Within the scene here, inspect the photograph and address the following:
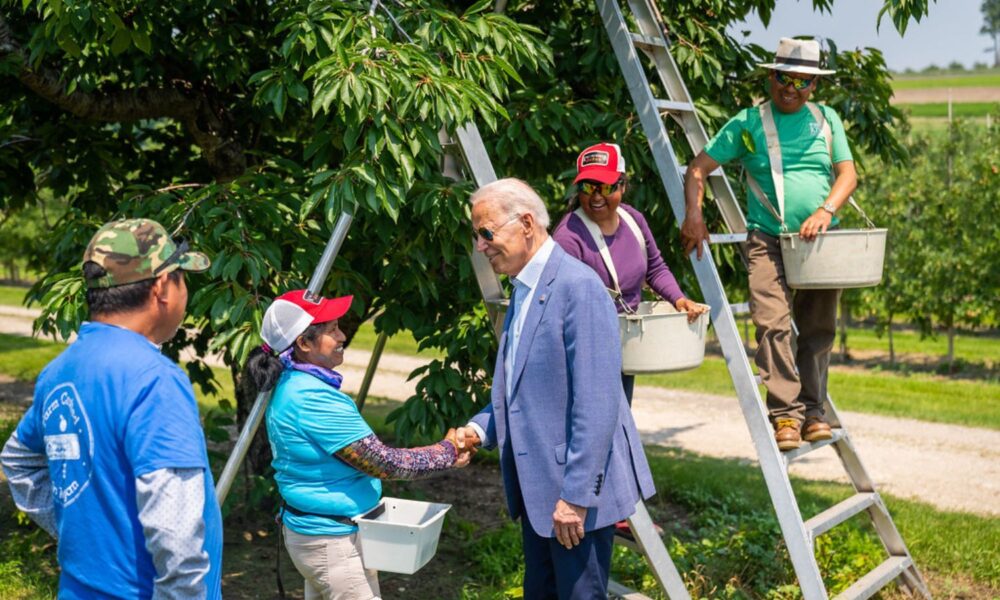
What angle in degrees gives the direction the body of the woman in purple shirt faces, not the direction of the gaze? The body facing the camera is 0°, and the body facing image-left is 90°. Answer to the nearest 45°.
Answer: approximately 0°

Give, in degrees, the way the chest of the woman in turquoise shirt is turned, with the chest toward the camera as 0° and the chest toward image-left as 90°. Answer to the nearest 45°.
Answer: approximately 270°

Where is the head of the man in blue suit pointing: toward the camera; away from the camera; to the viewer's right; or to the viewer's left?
to the viewer's left

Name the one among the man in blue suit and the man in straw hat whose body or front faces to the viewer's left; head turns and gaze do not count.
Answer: the man in blue suit

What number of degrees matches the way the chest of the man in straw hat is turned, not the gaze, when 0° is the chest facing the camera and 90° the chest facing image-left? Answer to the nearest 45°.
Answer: approximately 0°

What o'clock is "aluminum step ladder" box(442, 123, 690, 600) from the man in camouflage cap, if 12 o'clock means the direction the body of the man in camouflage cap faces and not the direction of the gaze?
The aluminum step ladder is roughly at 12 o'clock from the man in camouflage cap.

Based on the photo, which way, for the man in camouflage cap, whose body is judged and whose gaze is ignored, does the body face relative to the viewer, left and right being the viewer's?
facing away from the viewer and to the right of the viewer

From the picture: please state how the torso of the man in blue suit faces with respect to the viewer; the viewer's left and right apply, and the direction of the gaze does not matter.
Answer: facing to the left of the viewer

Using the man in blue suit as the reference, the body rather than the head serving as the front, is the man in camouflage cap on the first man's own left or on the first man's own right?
on the first man's own left

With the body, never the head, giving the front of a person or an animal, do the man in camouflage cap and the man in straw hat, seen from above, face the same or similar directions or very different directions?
very different directions

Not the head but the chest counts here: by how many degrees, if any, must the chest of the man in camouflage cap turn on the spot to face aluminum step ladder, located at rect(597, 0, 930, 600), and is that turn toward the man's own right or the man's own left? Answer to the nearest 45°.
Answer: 0° — they already face it

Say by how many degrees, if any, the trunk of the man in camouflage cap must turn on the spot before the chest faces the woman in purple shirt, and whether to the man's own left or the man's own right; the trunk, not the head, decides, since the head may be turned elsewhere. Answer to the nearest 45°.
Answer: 0° — they already face them

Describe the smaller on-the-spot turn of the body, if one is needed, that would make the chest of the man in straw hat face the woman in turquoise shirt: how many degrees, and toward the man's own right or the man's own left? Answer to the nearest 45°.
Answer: approximately 45° to the man's own right
